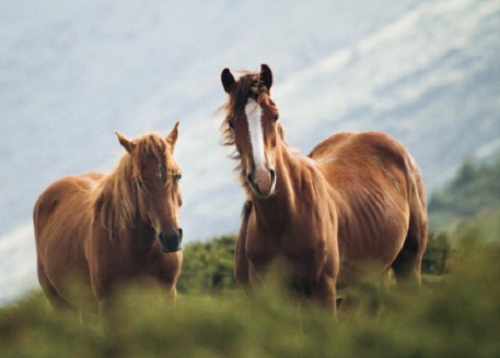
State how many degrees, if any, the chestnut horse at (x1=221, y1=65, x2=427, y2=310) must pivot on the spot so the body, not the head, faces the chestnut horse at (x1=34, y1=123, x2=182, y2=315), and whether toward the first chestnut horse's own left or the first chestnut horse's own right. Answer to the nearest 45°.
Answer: approximately 90° to the first chestnut horse's own right

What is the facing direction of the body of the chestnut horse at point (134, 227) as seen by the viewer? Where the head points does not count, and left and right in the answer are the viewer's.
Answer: facing the viewer and to the right of the viewer

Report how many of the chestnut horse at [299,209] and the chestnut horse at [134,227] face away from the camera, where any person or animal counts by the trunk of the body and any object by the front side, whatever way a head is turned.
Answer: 0

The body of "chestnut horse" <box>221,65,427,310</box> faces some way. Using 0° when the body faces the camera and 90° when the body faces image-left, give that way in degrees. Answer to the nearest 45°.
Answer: approximately 45°

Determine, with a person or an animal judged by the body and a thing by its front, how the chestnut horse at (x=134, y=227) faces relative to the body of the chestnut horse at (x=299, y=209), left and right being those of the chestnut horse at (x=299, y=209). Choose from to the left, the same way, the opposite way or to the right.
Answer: to the left

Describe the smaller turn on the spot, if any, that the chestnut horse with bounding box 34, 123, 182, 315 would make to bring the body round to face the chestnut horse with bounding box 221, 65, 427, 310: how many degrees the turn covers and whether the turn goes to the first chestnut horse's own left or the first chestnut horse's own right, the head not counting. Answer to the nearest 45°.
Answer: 0° — it already faces it
